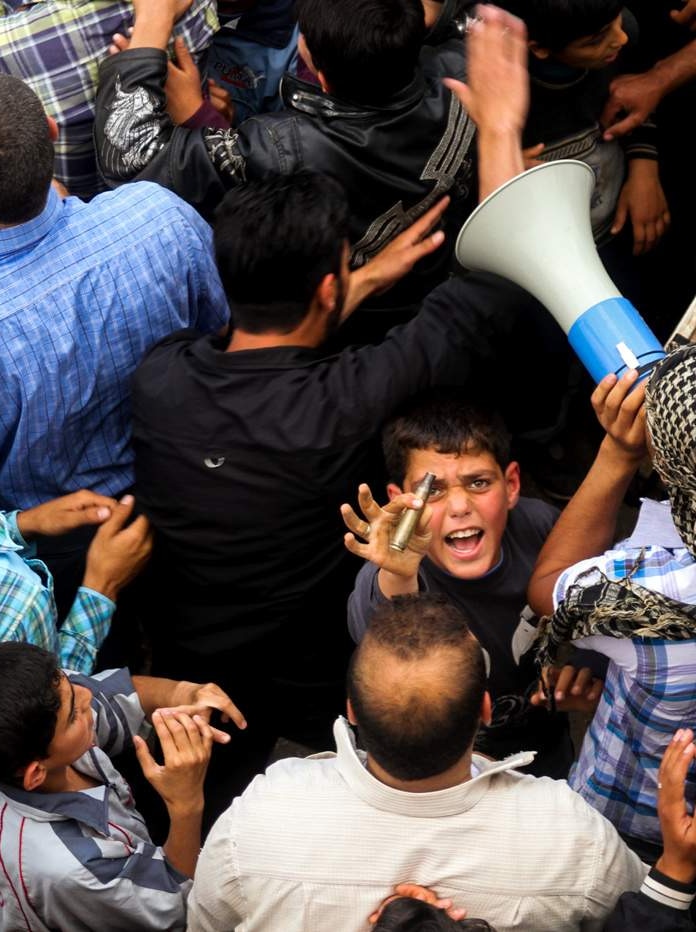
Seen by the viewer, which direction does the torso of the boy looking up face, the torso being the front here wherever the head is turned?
to the viewer's right

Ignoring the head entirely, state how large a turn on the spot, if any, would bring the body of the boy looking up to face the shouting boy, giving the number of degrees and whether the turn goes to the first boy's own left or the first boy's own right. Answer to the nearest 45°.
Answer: approximately 45° to the first boy's own left

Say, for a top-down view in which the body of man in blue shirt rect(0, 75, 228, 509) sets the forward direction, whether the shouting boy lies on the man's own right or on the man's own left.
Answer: on the man's own right

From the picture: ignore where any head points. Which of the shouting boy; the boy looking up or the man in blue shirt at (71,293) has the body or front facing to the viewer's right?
the boy looking up

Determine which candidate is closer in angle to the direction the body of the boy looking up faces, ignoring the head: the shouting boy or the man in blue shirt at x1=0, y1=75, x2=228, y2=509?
the shouting boy

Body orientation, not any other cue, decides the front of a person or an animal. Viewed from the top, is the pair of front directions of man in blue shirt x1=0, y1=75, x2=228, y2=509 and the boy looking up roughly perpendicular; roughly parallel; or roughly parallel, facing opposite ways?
roughly perpendicular

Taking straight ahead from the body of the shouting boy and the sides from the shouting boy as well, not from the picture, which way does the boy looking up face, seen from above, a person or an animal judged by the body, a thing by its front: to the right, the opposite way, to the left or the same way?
to the left

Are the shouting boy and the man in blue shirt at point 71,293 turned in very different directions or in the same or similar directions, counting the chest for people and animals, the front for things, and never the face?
very different directions

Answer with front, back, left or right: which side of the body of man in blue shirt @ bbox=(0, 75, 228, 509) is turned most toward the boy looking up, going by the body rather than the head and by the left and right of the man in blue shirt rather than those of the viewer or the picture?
back

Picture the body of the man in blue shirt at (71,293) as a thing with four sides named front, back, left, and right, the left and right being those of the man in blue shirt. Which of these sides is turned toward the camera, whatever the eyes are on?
back

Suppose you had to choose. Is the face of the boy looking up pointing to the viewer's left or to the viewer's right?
to the viewer's right

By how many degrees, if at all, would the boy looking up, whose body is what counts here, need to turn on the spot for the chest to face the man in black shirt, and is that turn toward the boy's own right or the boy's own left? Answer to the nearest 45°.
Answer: approximately 45° to the boy's own left
